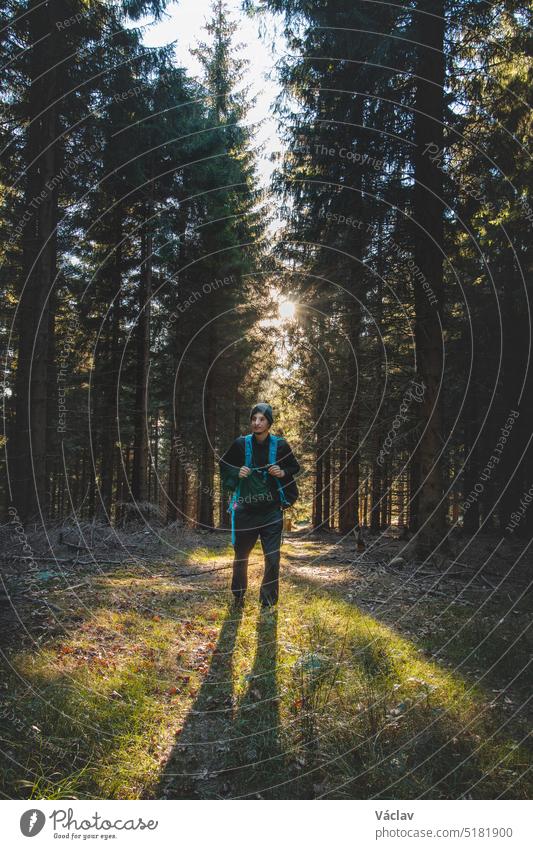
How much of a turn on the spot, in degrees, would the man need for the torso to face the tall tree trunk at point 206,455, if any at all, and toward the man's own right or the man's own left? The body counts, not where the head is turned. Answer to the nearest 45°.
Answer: approximately 180°

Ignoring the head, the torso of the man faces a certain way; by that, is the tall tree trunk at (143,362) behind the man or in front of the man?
behind

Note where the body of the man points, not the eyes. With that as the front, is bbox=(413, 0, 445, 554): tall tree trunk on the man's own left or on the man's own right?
on the man's own left

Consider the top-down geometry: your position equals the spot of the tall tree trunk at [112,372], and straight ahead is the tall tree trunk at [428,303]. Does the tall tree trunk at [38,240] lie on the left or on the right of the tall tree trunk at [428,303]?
right

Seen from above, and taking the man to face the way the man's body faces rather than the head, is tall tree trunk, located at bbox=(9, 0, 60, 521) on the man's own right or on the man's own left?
on the man's own right

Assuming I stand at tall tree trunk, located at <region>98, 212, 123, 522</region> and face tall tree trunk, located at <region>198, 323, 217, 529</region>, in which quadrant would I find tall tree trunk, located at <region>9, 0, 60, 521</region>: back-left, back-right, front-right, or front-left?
back-right

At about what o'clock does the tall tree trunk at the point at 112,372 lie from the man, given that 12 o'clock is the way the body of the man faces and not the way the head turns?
The tall tree trunk is roughly at 5 o'clock from the man.

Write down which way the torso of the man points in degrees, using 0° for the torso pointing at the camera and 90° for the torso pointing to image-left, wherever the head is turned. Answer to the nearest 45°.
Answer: approximately 0°

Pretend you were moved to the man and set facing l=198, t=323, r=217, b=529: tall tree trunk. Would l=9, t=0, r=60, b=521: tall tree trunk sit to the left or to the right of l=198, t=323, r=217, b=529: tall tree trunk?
left
